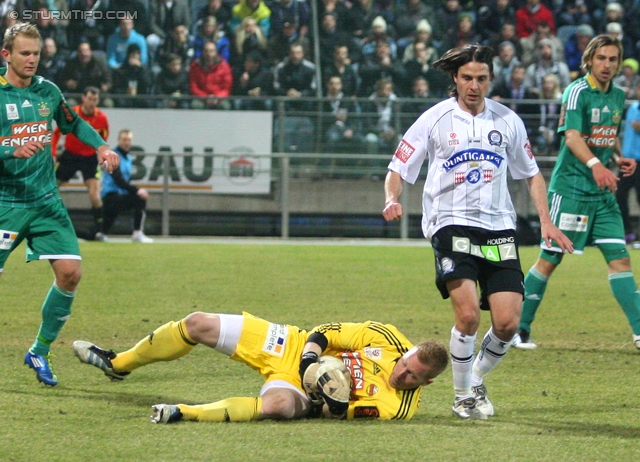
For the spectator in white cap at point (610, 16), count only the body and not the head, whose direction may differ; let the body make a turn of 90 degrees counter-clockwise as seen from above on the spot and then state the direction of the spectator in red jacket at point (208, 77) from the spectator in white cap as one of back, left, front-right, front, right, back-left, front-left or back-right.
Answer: back-right

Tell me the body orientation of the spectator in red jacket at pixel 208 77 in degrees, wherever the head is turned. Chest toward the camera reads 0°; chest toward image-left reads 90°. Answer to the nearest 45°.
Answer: approximately 0°

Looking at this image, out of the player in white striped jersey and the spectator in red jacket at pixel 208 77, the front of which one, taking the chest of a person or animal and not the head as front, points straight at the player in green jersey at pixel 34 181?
the spectator in red jacket

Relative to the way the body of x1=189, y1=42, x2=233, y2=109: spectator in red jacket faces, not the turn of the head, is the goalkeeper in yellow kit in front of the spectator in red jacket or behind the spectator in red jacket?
in front

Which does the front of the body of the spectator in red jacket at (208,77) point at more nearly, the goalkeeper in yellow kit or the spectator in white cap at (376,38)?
the goalkeeper in yellow kit

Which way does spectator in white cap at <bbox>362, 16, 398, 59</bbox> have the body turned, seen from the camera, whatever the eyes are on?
toward the camera

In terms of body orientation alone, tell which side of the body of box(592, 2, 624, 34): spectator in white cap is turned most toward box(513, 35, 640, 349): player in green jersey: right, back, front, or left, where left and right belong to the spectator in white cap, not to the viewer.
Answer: front

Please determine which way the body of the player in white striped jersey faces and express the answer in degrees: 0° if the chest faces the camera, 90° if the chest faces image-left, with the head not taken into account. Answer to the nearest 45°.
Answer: approximately 0°

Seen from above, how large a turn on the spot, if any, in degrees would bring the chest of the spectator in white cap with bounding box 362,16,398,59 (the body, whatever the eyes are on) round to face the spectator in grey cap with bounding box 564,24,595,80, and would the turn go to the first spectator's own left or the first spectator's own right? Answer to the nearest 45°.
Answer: approximately 90° to the first spectator's own left

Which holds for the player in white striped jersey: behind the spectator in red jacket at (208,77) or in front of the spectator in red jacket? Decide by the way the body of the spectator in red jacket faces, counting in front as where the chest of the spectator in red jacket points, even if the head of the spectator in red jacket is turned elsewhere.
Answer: in front

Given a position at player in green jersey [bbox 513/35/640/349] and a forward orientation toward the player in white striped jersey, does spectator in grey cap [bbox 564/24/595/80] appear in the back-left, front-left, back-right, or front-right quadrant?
back-right

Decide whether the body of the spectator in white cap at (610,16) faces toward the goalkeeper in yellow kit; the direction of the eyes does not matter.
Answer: yes

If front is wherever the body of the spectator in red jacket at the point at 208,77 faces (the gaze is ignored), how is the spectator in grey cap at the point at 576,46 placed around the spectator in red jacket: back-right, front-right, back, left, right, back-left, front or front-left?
left
